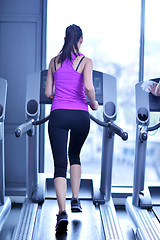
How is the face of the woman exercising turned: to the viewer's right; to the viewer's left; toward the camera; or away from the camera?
away from the camera

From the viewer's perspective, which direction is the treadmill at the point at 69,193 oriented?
away from the camera

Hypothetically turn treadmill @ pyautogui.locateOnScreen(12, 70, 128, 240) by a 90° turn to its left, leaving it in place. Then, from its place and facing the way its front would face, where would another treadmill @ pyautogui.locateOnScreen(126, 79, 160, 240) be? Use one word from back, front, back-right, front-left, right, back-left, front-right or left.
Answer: back
